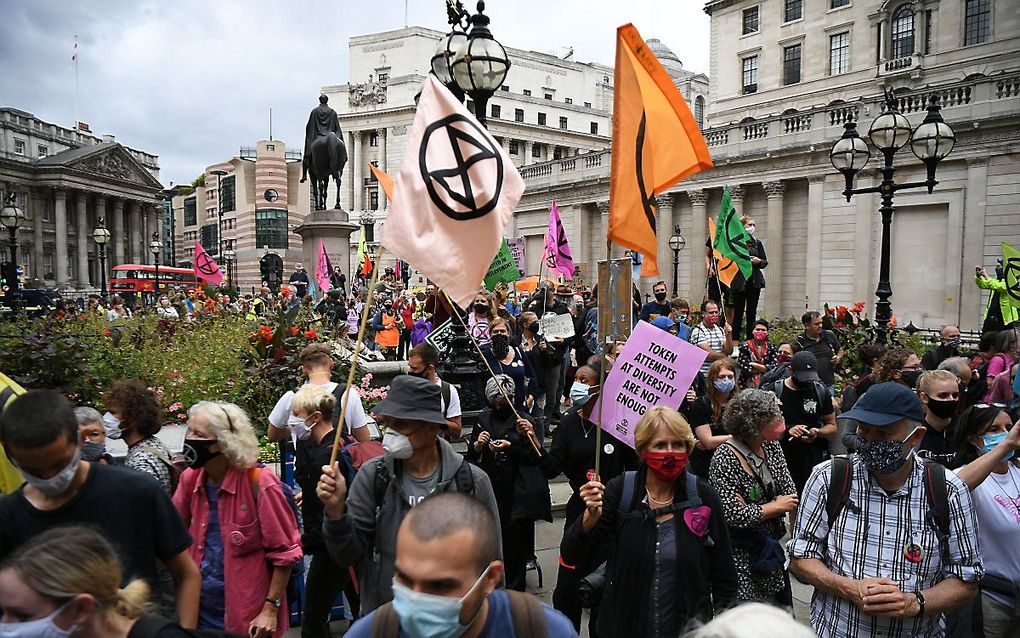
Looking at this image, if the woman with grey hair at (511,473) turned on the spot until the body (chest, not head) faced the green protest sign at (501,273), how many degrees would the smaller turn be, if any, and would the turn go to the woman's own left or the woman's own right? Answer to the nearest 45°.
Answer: approximately 180°

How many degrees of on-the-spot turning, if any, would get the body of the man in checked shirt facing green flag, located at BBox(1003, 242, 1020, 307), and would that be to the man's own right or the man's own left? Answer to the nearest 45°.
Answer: approximately 180°

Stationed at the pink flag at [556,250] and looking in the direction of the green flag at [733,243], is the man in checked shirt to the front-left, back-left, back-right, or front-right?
front-right

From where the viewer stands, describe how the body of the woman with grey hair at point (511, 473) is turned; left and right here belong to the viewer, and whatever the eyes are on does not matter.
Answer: facing the viewer

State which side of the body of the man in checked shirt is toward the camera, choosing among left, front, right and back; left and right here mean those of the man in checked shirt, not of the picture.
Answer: front

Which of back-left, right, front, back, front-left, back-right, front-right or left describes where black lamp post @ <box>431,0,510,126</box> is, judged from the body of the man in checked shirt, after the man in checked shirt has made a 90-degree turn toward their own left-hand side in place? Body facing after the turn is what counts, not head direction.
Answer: back-left

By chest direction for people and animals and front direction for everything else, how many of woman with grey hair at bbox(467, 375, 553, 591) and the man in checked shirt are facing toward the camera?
2

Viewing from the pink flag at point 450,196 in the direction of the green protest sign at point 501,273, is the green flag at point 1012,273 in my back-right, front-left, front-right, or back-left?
front-right

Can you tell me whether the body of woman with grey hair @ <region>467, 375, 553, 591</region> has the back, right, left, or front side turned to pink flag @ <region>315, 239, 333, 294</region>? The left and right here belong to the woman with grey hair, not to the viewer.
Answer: back

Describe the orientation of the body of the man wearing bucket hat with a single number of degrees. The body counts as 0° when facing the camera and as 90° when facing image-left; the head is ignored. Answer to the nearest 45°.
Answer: approximately 45°

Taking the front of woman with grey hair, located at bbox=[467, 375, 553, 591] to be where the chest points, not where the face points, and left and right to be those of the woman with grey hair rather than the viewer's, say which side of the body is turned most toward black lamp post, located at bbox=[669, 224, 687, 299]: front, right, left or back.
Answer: back

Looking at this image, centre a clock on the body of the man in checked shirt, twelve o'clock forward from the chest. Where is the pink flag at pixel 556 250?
The pink flag is roughly at 5 o'clock from the man in checked shirt.
